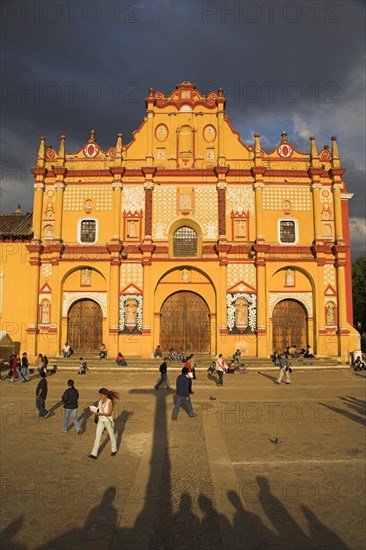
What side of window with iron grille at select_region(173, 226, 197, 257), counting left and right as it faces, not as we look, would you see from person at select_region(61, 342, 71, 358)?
right

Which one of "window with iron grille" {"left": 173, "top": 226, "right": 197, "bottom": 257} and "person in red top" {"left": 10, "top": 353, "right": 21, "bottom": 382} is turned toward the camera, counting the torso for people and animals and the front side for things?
the window with iron grille

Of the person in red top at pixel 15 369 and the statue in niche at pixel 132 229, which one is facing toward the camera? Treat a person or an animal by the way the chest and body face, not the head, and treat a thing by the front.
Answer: the statue in niche

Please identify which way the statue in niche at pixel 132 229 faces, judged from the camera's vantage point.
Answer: facing the viewer

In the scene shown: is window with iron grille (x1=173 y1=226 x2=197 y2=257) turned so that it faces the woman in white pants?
yes

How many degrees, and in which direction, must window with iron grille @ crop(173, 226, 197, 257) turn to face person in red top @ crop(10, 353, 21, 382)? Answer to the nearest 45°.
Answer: approximately 45° to its right

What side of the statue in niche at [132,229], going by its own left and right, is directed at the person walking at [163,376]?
front

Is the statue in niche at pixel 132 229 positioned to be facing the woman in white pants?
yes

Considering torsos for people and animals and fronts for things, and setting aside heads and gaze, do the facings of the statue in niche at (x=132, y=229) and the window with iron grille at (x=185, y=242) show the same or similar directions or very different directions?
same or similar directions

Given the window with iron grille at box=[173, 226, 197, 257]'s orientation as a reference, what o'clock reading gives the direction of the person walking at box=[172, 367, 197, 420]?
The person walking is roughly at 12 o'clock from the window with iron grille.

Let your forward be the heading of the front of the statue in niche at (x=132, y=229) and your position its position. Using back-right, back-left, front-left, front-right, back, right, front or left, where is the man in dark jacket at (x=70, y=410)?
front

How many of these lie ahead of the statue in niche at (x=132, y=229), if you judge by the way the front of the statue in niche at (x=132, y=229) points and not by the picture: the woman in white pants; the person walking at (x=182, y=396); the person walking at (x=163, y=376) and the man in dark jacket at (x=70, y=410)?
4

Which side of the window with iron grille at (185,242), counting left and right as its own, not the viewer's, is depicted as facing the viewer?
front
